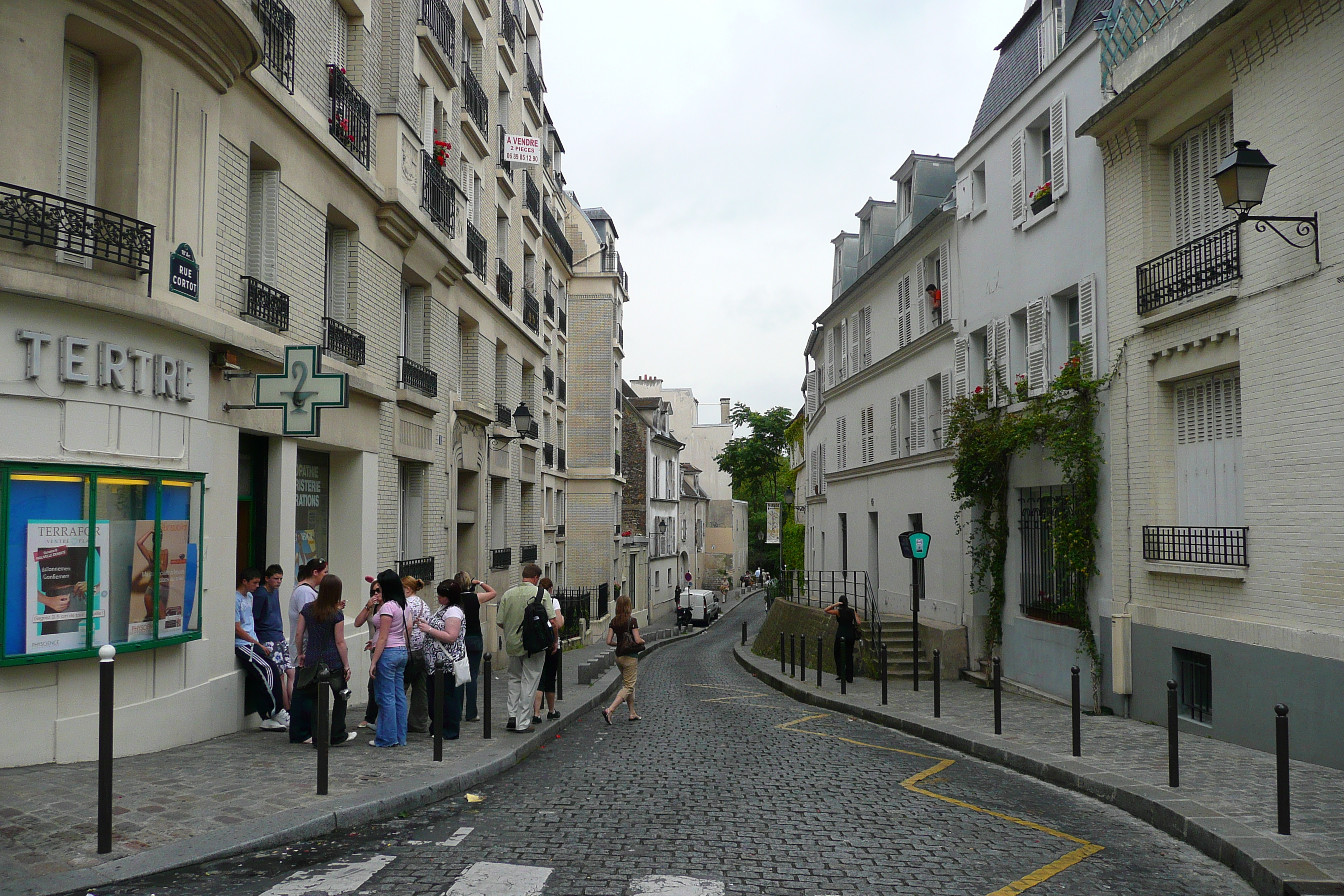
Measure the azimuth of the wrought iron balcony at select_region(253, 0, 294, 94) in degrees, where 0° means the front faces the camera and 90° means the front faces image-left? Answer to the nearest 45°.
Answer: approximately 315°

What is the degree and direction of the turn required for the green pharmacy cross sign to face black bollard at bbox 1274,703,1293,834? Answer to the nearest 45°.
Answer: approximately 45° to its left

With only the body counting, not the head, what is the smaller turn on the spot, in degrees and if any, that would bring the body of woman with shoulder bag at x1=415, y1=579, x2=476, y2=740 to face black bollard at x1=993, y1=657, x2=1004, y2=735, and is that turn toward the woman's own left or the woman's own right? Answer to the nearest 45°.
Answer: approximately 180°

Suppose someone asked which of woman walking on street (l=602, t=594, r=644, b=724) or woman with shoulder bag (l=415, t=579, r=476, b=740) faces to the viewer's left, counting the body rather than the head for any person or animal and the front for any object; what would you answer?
the woman with shoulder bag

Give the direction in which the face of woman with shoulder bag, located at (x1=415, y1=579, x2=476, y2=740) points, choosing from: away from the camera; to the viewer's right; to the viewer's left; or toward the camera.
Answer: to the viewer's left

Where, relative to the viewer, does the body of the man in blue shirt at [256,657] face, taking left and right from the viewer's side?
facing to the right of the viewer

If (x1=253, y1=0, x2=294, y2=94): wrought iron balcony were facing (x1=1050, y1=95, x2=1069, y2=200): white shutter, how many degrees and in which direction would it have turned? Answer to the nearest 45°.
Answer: approximately 45° to its left
